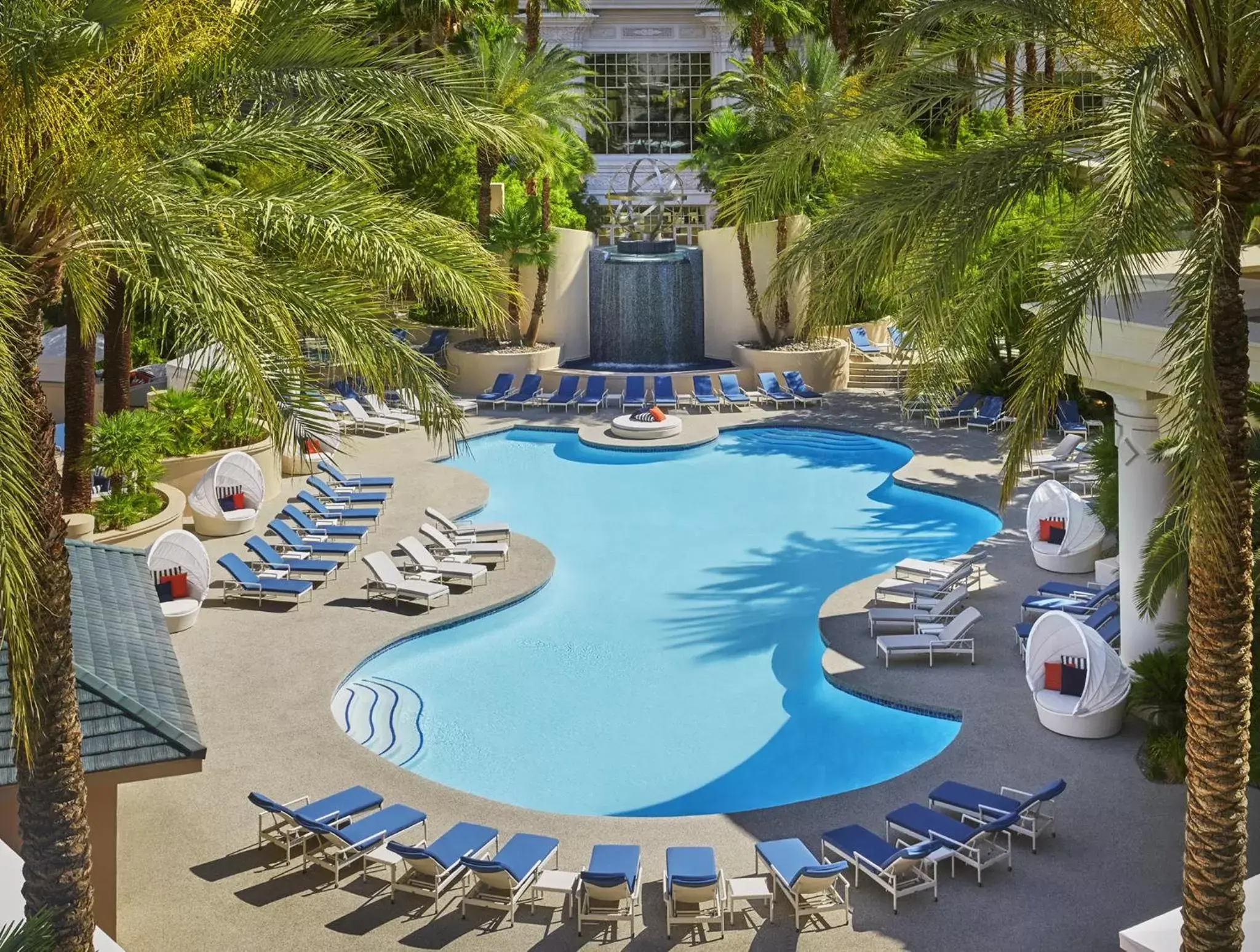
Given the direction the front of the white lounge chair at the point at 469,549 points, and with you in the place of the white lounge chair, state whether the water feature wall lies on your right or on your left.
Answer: on your left

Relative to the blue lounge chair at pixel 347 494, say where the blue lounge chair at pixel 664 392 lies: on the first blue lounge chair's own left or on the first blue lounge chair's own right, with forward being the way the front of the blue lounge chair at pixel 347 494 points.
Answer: on the first blue lounge chair's own left

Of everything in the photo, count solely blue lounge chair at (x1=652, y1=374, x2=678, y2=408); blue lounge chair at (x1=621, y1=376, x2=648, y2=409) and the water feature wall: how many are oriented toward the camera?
3

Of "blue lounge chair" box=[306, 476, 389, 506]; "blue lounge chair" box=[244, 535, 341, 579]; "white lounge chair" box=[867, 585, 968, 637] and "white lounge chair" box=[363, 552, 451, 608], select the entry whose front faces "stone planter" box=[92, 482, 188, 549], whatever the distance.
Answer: "white lounge chair" box=[867, 585, 968, 637]

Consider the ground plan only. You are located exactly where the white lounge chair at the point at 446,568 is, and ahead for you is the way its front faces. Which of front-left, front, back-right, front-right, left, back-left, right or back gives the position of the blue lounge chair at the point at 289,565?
back-right

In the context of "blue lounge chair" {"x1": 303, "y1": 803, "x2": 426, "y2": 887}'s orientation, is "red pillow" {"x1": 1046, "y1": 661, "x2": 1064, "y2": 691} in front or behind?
in front

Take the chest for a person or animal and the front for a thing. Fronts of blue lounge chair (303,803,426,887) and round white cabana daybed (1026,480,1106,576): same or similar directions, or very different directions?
very different directions

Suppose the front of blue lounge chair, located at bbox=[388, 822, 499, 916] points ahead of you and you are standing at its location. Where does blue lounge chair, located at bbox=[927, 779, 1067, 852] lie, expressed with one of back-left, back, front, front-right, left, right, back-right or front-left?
front-right

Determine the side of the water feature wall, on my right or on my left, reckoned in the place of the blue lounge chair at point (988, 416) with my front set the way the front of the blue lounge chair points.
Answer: on my right

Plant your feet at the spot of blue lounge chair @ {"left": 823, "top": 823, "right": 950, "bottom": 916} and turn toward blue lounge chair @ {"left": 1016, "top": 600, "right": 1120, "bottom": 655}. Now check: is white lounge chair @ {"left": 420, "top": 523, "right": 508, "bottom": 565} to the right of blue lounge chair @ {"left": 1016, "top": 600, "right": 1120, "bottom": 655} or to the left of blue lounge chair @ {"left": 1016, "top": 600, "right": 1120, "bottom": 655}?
left

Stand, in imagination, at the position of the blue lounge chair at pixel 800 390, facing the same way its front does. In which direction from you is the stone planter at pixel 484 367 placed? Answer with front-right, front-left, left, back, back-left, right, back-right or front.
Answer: back-right

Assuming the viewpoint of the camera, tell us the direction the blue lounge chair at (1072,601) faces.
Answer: facing to the left of the viewer

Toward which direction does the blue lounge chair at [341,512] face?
to the viewer's right

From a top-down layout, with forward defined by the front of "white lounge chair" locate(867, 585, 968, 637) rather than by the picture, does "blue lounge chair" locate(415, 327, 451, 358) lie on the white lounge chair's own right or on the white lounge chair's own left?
on the white lounge chair's own right

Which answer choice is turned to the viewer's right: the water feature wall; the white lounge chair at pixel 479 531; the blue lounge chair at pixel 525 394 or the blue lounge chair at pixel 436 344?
the white lounge chair

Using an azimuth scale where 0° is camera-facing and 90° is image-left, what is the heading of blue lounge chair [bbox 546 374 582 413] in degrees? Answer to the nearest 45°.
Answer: approximately 45°

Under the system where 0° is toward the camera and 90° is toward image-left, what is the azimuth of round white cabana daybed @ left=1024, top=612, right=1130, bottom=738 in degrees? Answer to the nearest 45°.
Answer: approximately 45°
